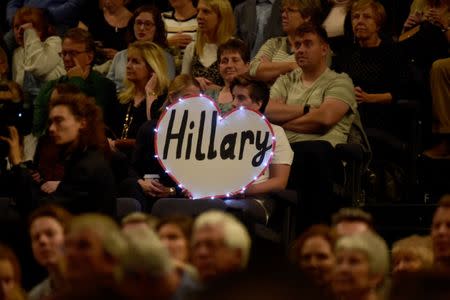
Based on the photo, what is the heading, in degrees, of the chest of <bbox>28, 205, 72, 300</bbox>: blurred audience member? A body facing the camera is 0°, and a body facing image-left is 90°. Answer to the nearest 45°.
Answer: approximately 45°

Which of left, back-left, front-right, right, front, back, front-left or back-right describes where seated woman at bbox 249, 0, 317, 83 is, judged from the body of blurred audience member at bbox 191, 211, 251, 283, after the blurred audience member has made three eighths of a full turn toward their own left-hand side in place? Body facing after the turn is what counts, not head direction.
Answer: left

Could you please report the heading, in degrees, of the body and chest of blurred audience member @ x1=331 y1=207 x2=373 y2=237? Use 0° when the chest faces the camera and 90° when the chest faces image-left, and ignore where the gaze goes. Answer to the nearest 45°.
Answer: approximately 0°

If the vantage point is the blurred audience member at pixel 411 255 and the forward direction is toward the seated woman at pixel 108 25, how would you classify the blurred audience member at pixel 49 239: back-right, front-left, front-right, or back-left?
front-left

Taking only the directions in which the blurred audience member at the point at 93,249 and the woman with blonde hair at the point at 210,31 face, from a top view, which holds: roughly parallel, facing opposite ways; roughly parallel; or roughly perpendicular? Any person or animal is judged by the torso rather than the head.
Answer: roughly parallel

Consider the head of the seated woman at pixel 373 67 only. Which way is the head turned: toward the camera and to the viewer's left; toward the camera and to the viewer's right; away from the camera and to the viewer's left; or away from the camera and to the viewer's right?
toward the camera and to the viewer's left

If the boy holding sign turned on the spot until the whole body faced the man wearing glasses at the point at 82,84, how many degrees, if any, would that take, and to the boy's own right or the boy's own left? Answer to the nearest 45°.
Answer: approximately 90° to the boy's own right

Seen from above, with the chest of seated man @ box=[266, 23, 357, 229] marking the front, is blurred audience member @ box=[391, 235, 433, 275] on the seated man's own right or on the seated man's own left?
on the seated man's own left

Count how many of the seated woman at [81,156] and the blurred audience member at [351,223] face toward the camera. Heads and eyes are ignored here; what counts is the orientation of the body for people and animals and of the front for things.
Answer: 1

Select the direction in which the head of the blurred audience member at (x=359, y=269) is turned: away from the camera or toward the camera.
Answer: toward the camera
